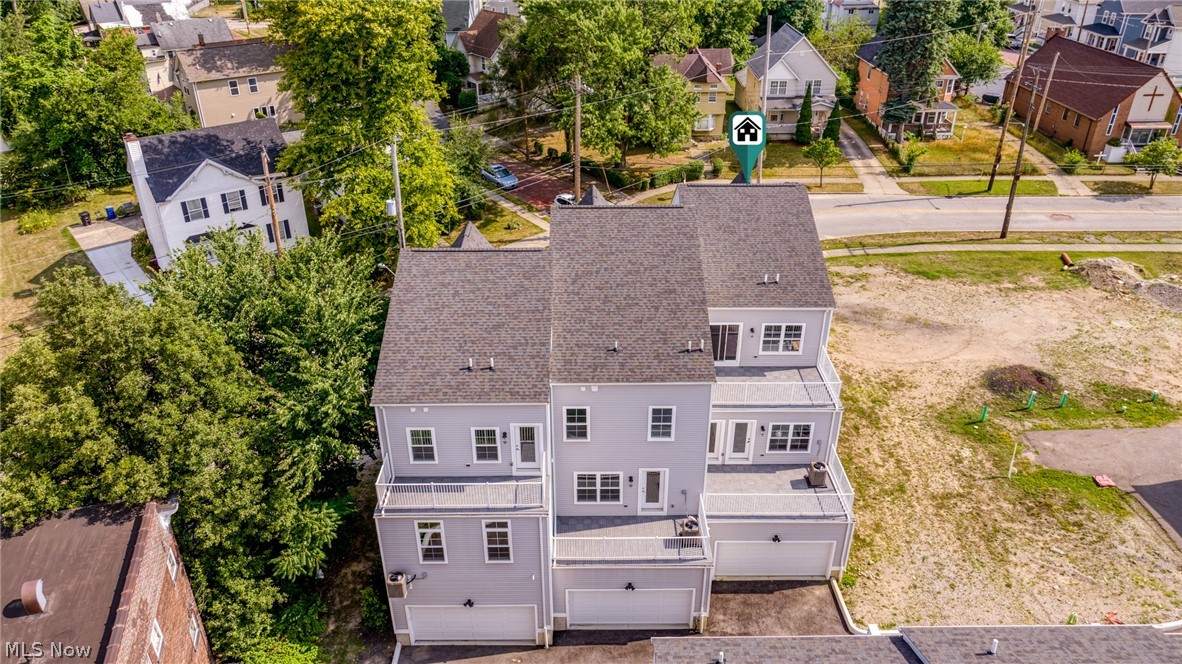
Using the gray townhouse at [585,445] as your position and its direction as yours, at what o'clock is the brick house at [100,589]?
The brick house is roughly at 8 o'clock from the gray townhouse.

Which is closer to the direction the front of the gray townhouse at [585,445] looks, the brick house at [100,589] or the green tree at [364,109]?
the green tree

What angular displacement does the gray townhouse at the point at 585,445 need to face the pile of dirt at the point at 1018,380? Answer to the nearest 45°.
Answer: approximately 45° to its right

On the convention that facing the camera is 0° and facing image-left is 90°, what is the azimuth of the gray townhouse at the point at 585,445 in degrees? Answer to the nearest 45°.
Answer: approximately 180°

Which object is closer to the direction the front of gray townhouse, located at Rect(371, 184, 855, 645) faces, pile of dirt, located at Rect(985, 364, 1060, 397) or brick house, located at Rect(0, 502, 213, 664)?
the pile of dirt

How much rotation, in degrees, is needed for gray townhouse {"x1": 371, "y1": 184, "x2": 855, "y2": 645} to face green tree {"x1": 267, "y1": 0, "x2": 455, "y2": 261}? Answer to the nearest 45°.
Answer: approximately 45° to its left

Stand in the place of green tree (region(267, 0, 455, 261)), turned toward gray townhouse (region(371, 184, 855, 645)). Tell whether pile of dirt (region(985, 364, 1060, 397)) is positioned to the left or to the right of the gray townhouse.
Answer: left
